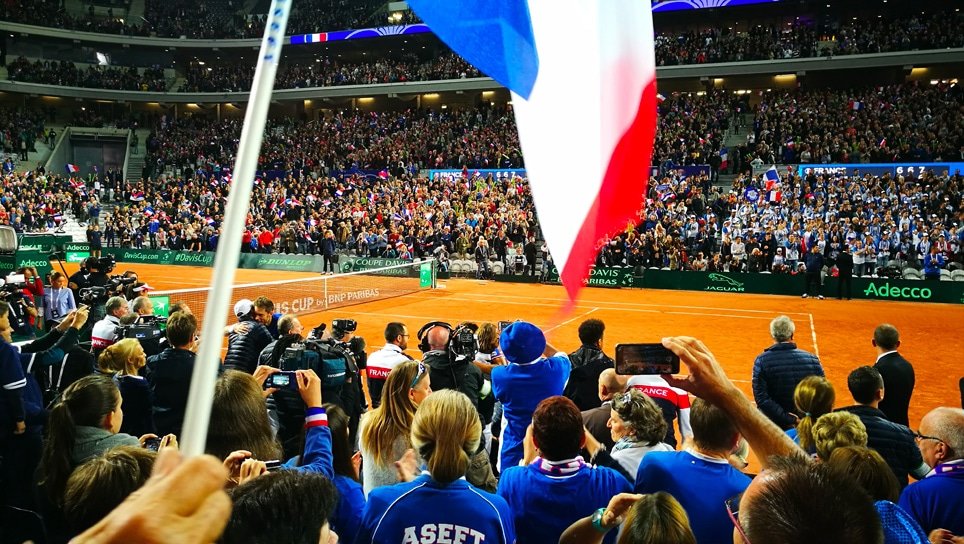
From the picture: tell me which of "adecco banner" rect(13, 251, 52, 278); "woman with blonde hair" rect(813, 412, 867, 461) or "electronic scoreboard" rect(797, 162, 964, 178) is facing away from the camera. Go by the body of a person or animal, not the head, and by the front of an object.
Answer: the woman with blonde hair

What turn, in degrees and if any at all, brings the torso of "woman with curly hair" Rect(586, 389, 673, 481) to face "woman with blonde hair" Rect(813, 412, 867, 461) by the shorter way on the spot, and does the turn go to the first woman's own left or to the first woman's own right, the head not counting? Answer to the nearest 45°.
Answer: approximately 135° to the first woman's own right

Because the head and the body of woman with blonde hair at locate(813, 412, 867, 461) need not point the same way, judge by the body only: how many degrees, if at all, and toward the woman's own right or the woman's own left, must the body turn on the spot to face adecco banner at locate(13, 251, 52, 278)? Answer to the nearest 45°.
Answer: approximately 90° to the woman's own left

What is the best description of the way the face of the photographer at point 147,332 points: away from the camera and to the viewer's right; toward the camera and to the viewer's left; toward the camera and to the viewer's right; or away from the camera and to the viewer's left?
away from the camera and to the viewer's right

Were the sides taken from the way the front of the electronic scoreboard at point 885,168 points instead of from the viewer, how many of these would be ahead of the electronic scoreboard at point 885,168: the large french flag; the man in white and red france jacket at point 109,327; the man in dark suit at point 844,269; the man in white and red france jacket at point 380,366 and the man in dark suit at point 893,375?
5

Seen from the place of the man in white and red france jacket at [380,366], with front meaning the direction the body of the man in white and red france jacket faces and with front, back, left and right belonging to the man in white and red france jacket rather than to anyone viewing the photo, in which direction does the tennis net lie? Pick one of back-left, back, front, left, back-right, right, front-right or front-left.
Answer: front-left

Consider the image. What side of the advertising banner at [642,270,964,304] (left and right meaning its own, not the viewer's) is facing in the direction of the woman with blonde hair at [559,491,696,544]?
front

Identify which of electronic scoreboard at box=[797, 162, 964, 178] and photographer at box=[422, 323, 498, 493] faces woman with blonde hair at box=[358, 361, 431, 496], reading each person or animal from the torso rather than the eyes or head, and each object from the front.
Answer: the electronic scoreboard

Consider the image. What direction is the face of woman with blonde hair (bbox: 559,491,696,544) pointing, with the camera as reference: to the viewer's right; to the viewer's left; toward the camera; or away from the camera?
away from the camera

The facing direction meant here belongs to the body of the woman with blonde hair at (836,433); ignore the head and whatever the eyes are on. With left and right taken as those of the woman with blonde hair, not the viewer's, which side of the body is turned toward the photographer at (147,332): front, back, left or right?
left

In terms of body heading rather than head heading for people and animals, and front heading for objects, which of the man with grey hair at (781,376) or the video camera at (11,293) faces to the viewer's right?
the video camera

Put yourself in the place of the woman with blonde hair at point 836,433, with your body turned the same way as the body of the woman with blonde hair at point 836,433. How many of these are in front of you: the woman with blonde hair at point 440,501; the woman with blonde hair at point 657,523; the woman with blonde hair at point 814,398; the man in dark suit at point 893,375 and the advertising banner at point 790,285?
3

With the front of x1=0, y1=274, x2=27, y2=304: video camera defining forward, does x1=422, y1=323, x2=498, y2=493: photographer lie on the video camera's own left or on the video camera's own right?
on the video camera's own right

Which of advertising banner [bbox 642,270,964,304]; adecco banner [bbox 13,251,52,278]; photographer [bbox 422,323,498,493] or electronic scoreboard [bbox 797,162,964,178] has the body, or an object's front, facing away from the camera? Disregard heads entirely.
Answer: the photographer

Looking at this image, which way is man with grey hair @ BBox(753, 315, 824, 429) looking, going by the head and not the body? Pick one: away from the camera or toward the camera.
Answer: away from the camera

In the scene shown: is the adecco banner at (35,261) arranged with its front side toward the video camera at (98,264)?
yes

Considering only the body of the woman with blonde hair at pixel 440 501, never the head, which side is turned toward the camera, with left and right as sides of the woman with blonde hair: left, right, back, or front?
back

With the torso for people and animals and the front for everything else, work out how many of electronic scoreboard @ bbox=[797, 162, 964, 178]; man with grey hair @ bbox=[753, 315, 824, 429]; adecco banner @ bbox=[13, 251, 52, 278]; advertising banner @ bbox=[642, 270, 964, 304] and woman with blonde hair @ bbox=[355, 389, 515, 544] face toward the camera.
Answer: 3
